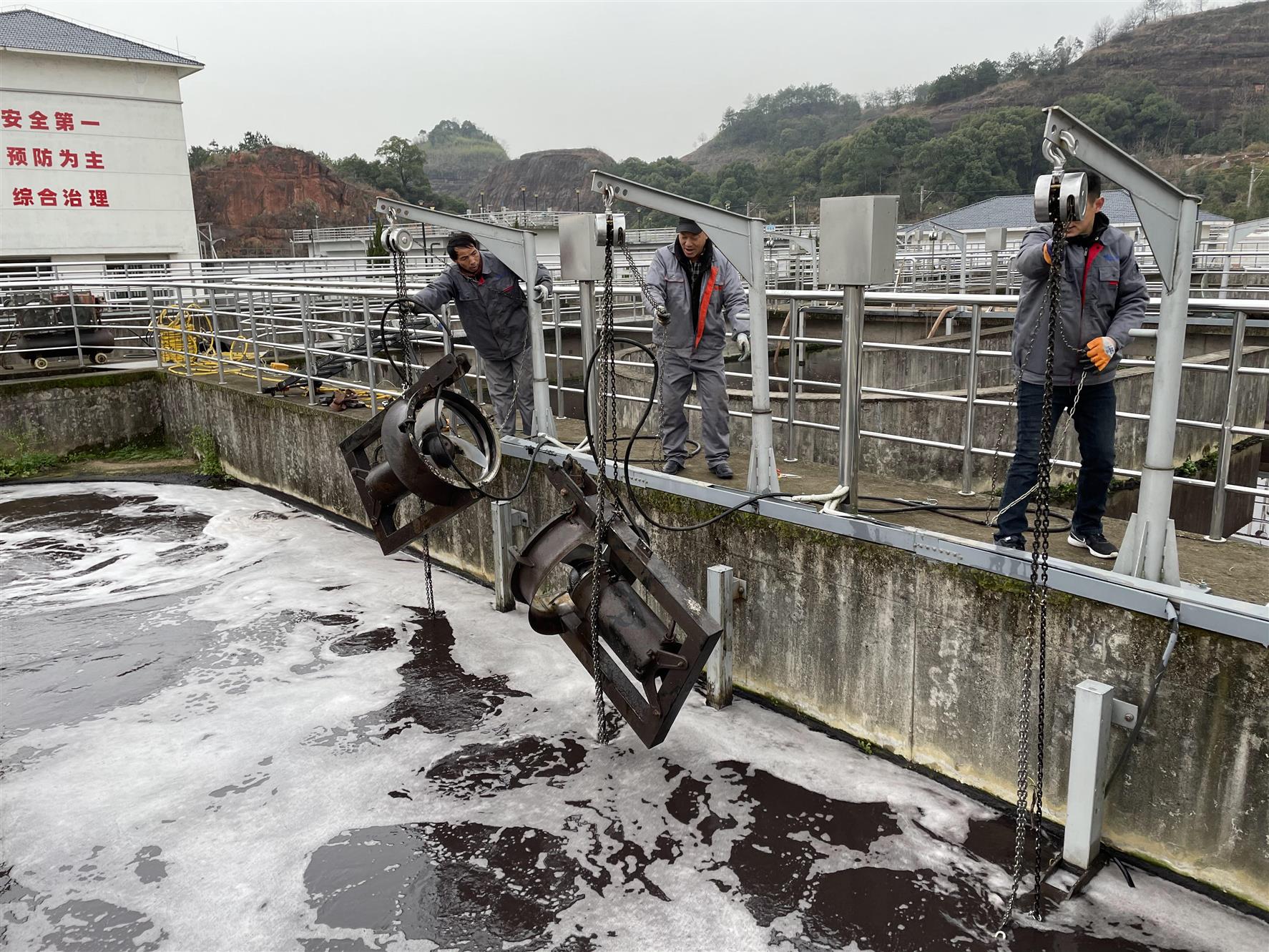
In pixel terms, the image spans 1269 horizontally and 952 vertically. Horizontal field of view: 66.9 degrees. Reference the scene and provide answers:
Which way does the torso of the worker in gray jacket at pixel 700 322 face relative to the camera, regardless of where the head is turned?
toward the camera

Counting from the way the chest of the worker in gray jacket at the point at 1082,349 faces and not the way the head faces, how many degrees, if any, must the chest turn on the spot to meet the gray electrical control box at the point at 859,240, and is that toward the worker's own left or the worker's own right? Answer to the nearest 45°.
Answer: approximately 90° to the worker's own right

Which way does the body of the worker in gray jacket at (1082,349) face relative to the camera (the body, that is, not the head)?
toward the camera

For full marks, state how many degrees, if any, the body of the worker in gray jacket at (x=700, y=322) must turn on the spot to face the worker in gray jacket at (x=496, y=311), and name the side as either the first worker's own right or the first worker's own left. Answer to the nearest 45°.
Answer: approximately 135° to the first worker's own right

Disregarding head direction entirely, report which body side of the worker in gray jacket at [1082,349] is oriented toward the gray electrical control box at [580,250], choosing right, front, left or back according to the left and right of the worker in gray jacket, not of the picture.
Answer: right

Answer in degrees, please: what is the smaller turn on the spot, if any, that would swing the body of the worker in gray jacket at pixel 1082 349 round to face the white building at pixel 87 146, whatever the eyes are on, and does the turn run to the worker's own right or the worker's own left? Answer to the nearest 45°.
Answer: approximately 135° to the worker's own right

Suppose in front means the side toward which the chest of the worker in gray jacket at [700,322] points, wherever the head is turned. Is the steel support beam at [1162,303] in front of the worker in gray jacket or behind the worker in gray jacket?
in front

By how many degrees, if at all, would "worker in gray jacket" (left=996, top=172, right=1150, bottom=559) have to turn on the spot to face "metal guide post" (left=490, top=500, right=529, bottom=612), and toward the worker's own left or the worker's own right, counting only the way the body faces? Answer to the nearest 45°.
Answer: approximately 90° to the worker's own right

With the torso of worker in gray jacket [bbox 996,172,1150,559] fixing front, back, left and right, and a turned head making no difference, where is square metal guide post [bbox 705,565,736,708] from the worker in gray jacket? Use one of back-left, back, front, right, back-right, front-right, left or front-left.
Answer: right

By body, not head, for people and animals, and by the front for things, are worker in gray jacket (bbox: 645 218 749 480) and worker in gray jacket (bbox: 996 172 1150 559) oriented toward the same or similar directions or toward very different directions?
same or similar directions

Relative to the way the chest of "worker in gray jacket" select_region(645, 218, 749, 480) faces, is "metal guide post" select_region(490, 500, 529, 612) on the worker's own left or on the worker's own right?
on the worker's own right
